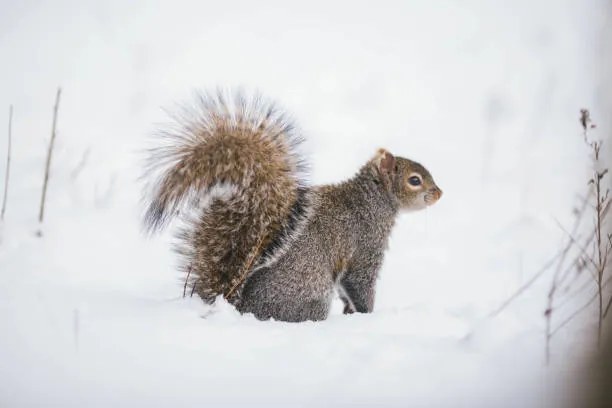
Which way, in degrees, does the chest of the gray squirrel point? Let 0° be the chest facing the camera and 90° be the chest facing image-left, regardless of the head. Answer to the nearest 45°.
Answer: approximately 270°
